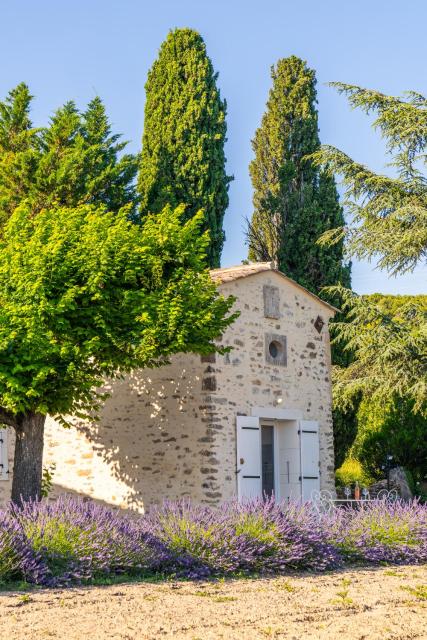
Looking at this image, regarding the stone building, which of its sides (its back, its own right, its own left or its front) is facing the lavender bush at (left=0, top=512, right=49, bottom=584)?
right

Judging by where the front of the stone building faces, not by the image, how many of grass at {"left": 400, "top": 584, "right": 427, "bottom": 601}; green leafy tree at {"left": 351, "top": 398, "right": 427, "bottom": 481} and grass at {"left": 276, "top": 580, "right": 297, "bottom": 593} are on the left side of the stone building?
1

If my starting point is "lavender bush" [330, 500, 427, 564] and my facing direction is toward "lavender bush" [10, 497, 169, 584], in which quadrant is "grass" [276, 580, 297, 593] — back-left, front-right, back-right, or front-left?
front-left

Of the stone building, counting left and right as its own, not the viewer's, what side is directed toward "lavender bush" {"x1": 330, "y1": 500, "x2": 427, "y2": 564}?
front

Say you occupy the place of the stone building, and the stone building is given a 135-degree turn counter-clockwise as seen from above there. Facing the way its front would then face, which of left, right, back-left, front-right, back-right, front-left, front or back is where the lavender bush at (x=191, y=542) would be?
back

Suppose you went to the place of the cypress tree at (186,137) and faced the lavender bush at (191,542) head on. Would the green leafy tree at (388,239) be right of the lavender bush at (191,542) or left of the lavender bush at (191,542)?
left

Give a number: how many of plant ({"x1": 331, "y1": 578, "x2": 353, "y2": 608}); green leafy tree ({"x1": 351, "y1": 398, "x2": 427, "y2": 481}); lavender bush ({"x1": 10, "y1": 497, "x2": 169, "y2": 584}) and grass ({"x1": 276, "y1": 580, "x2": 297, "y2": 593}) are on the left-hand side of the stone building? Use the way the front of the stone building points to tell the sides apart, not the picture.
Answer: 1

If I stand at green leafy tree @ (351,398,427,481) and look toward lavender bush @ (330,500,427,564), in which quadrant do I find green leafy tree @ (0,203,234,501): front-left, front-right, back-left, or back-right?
front-right

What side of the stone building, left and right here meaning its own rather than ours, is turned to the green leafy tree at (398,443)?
left

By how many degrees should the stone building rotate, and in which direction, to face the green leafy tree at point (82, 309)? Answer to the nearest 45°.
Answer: approximately 90° to its right

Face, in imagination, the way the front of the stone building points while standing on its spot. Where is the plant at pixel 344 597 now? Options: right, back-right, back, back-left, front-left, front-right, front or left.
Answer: front-right

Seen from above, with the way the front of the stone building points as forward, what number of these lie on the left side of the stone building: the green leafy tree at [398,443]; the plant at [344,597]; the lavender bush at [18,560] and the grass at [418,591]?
1
